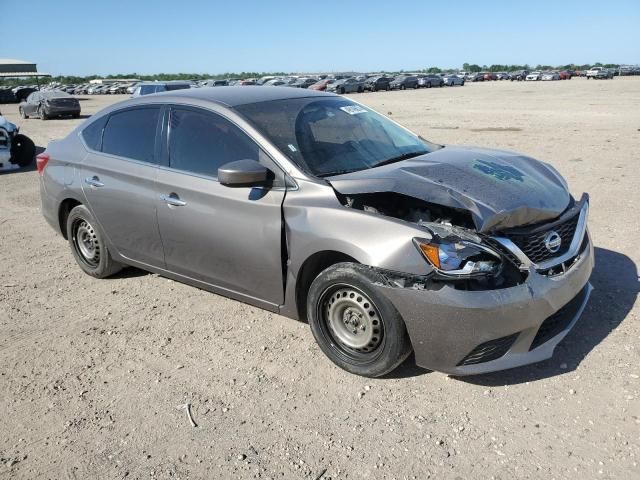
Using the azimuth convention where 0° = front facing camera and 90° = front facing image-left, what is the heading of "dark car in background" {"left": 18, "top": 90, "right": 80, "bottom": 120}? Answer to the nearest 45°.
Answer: approximately 135°

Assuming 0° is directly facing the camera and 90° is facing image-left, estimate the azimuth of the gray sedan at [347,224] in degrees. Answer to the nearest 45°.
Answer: approximately 315°

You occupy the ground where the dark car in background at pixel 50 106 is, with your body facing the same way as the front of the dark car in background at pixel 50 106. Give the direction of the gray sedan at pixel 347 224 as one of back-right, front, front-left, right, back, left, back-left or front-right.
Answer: back-left

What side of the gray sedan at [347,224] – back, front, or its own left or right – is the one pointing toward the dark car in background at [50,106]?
back

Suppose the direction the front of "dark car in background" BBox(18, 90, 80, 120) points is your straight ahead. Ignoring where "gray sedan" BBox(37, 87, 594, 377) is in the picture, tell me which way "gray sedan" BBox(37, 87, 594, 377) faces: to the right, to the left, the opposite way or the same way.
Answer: the opposite way
